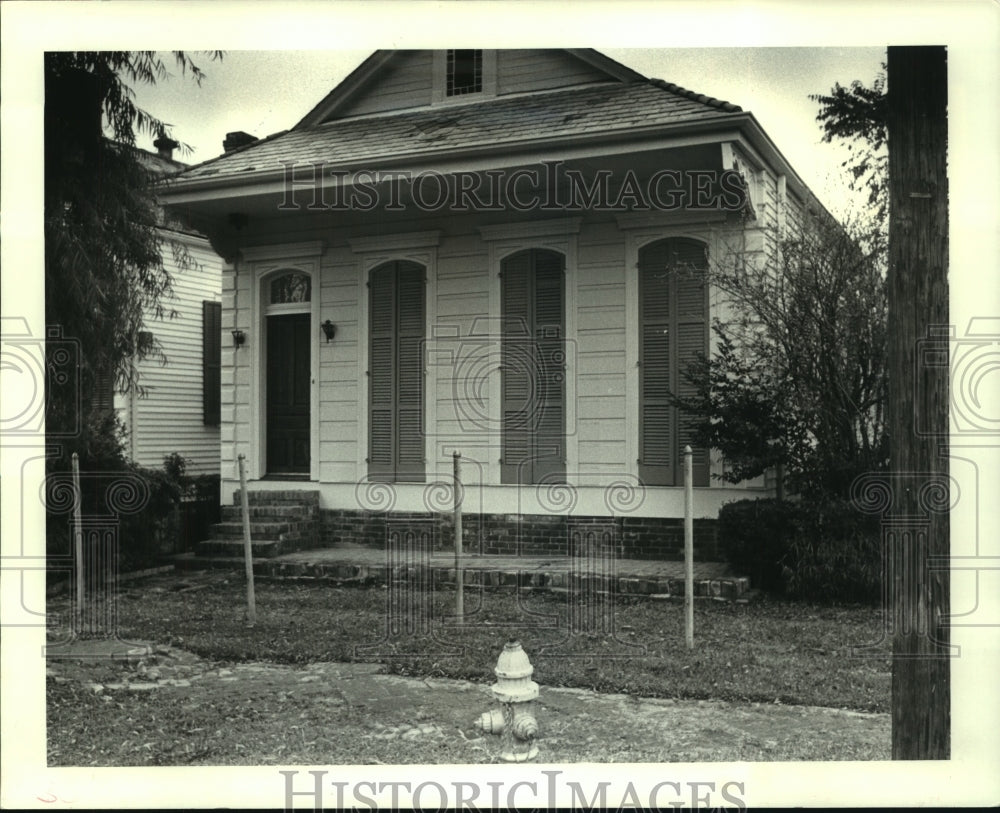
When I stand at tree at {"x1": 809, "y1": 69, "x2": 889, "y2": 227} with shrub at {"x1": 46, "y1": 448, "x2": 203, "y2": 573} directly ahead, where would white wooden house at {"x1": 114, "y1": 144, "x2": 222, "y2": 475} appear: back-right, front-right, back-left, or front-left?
front-right

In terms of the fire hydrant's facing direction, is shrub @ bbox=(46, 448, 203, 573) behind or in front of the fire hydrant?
behind

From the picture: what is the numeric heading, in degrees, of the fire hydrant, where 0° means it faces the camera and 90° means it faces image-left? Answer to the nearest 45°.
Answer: approximately 0°

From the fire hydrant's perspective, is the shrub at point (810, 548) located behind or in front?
behind

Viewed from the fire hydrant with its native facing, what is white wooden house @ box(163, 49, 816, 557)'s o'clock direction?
The white wooden house is roughly at 6 o'clock from the fire hydrant.

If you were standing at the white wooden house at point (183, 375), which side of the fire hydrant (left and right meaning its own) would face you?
back

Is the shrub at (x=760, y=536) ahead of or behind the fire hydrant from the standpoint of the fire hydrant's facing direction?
behind

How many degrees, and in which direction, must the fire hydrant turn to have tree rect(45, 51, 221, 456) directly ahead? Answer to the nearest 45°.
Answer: approximately 135° to its right
